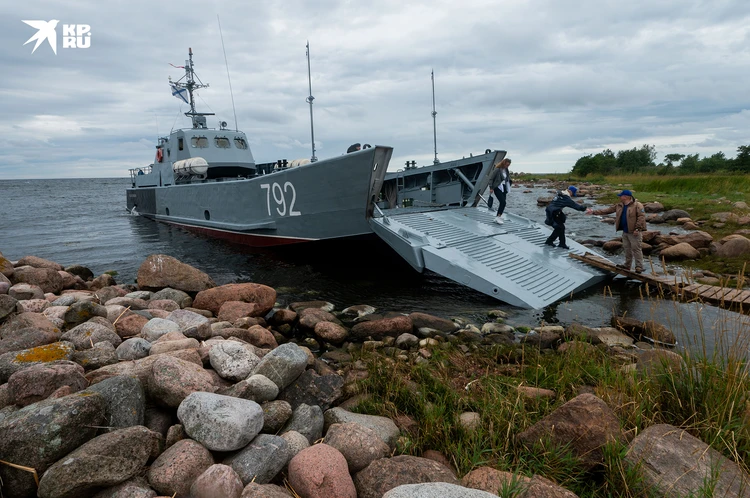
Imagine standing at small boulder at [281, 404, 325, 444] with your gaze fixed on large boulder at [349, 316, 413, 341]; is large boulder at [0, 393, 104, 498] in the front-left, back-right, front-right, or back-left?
back-left

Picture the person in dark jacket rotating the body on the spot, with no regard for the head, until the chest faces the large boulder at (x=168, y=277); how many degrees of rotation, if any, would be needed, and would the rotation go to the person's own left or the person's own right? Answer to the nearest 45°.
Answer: approximately 135° to the person's own right

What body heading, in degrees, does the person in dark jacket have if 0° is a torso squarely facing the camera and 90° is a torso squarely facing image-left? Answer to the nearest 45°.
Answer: approximately 270°

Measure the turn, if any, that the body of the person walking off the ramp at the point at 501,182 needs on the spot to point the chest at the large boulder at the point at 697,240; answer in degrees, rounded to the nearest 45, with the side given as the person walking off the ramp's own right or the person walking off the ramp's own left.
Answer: approximately 45° to the person walking off the ramp's own left

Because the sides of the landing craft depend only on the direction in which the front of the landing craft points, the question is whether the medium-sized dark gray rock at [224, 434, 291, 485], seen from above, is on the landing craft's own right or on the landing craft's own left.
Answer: on the landing craft's own right

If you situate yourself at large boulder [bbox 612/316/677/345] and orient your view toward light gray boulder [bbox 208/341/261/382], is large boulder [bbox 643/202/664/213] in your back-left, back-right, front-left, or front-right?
back-right

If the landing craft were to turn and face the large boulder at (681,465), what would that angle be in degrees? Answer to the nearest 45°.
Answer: approximately 45° to its right

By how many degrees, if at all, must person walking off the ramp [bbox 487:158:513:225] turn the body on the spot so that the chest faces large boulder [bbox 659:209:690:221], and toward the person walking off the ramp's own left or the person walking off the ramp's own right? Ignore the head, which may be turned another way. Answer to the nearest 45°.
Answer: approximately 90° to the person walking off the ramp's own left

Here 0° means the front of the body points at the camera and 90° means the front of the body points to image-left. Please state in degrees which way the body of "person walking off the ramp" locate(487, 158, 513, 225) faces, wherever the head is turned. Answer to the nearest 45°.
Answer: approximately 315°
